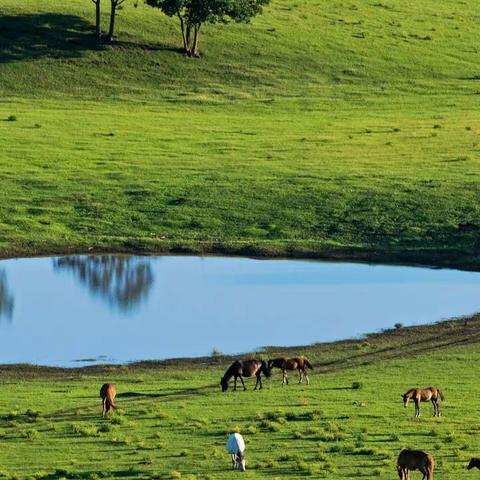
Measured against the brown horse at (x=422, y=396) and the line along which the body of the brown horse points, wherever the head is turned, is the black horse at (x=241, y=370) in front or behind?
in front

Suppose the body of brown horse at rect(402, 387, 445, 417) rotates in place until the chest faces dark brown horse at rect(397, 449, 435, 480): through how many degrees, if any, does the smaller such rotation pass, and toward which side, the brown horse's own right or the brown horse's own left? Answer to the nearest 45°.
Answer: approximately 90° to the brown horse's own left

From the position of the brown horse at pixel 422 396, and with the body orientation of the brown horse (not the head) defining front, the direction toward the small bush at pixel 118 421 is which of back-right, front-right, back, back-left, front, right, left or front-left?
front

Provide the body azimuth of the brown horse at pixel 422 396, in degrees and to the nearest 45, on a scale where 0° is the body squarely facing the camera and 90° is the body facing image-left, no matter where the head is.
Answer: approximately 90°

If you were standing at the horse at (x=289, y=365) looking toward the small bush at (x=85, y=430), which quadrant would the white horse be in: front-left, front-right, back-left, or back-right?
front-left

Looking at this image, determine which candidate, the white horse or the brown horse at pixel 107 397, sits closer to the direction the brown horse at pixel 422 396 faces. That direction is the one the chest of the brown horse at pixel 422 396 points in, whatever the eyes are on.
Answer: the brown horse

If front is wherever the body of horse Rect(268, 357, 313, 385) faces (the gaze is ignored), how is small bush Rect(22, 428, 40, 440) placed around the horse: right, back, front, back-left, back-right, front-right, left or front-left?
front-left

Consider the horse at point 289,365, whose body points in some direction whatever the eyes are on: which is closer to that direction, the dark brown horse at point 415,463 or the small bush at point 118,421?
the small bush

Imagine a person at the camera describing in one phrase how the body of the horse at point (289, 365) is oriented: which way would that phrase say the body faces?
to the viewer's left

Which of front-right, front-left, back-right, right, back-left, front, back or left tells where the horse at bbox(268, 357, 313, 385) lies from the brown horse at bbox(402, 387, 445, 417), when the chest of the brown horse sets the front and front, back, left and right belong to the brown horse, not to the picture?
front-right
